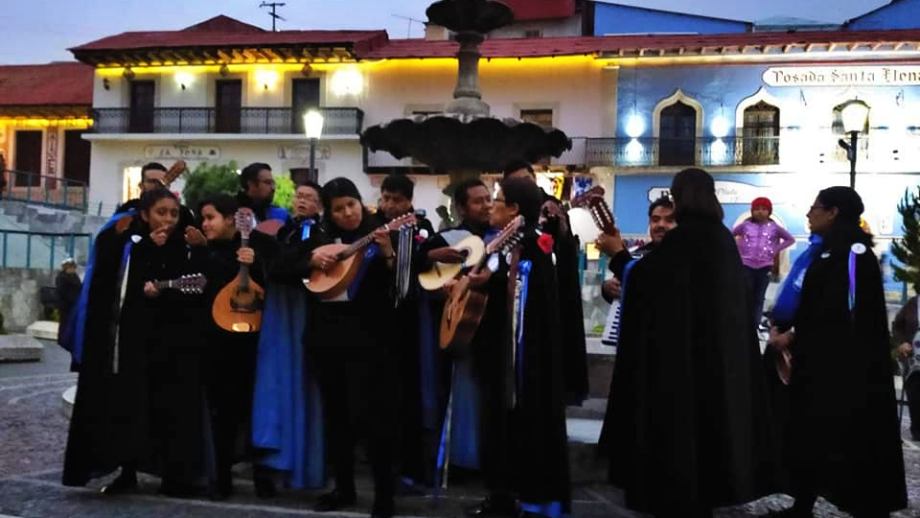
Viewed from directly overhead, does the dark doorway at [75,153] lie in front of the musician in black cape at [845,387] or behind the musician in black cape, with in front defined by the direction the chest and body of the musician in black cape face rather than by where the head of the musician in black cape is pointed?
in front

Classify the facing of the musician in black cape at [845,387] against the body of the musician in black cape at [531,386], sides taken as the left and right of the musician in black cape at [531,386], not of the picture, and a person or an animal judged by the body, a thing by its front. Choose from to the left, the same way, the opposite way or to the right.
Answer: the same way

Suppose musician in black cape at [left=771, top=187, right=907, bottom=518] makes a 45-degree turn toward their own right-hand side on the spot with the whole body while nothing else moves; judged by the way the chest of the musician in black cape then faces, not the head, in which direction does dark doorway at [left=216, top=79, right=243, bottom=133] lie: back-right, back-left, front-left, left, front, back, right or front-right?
front

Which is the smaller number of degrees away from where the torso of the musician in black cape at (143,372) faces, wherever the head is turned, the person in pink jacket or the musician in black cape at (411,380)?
the musician in black cape

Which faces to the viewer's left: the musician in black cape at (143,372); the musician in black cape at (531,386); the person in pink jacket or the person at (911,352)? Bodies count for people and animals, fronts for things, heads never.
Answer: the musician in black cape at (531,386)

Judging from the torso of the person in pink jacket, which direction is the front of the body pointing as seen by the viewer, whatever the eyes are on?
toward the camera

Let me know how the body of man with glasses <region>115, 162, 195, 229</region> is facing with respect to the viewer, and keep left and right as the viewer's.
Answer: facing the viewer and to the right of the viewer

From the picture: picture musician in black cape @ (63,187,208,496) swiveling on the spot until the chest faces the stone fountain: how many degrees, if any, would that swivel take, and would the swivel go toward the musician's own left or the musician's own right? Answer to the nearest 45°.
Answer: approximately 90° to the musician's own left

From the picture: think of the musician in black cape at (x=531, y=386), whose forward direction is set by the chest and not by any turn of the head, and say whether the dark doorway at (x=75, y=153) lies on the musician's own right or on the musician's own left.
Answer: on the musician's own right

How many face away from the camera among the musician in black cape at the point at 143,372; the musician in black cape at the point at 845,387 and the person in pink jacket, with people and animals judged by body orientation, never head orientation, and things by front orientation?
0

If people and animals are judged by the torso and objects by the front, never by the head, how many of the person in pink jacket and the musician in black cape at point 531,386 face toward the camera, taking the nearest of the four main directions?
1

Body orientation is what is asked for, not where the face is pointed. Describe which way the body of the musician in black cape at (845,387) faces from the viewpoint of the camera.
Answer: to the viewer's left

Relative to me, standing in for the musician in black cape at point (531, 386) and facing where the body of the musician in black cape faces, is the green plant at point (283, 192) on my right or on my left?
on my right

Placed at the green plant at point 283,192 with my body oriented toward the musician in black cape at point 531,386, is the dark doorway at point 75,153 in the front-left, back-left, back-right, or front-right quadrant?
back-right

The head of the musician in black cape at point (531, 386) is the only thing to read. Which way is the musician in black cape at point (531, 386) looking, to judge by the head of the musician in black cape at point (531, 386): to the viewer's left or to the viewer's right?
to the viewer's left

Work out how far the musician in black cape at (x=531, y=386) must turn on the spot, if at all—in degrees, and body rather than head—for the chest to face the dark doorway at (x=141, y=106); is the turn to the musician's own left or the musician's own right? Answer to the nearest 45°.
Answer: approximately 45° to the musician's own right
